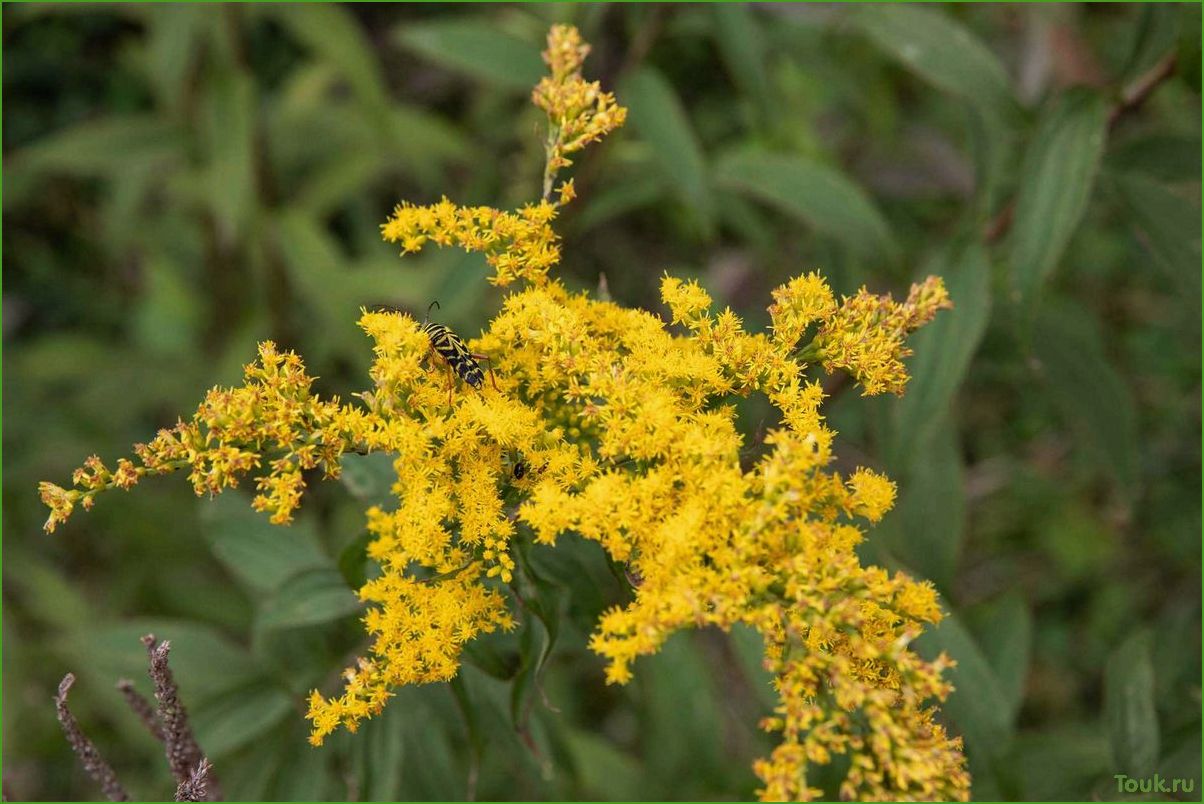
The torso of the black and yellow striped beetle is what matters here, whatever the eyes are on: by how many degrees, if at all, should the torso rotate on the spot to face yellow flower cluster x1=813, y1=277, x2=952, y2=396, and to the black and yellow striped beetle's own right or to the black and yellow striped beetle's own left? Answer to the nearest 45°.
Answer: approximately 135° to the black and yellow striped beetle's own right

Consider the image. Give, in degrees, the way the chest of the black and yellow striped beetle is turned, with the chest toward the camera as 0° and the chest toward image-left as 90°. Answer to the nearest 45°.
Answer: approximately 135°
